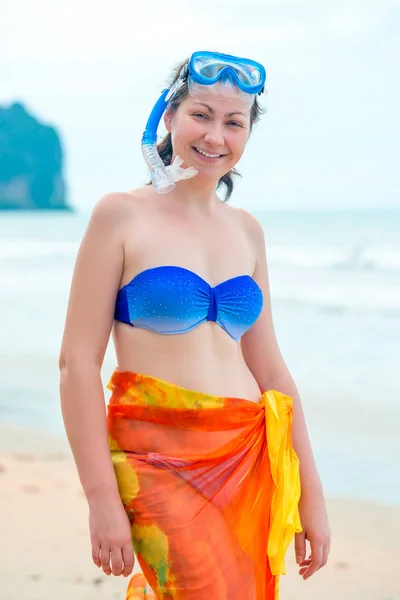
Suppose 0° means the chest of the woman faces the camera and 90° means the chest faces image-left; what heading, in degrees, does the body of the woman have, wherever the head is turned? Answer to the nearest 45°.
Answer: approximately 315°
